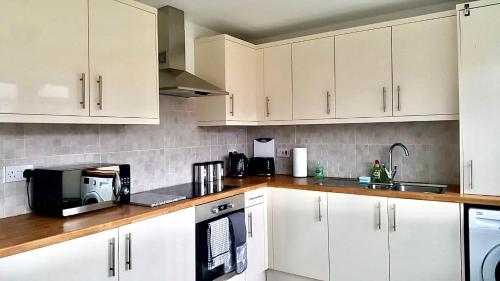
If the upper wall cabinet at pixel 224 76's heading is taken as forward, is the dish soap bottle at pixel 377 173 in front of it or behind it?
in front

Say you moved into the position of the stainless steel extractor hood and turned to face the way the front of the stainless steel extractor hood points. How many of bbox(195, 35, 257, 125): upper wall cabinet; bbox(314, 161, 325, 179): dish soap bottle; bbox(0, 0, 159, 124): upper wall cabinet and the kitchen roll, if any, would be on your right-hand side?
1

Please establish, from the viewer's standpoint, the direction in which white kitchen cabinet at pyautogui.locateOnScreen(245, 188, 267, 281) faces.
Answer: facing the viewer and to the right of the viewer

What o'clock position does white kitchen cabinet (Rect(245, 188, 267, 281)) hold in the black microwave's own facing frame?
The white kitchen cabinet is roughly at 10 o'clock from the black microwave.

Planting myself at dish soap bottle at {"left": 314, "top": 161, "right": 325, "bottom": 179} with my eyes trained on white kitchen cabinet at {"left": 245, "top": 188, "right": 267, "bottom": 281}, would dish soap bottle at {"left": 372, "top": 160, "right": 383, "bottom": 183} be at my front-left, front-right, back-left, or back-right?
back-left

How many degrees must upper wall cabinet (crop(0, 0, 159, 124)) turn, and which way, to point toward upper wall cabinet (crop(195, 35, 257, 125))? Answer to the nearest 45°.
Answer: approximately 90° to its left

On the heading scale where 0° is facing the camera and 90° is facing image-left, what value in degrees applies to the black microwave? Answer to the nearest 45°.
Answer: approximately 315°

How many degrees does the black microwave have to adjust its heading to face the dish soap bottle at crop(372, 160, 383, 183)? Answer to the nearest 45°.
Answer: approximately 45° to its left

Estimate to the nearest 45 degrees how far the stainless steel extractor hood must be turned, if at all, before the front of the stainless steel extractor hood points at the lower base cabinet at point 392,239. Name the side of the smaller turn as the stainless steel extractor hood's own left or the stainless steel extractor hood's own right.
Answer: approximately 45° to the stainless steel extractor hood's own left

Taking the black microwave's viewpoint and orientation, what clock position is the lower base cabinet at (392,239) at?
The lower base cabinet is roughly at 11 o'clock from the black microwave.
